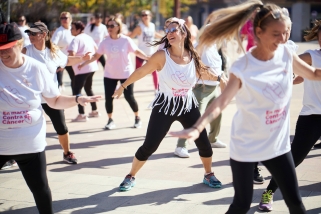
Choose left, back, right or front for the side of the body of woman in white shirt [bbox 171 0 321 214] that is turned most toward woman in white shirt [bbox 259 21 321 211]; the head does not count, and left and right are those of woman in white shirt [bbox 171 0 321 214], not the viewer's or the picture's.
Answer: left

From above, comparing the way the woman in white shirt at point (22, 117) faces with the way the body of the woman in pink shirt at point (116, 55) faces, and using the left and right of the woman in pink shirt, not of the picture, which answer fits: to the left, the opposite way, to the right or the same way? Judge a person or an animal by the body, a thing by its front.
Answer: the same way

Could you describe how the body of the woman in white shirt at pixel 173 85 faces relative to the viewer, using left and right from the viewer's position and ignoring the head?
facing the viewer

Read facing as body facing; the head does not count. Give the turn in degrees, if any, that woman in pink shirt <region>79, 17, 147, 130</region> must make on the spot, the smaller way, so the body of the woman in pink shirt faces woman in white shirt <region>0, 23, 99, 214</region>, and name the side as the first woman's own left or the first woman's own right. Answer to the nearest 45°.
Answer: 0° — they already face them

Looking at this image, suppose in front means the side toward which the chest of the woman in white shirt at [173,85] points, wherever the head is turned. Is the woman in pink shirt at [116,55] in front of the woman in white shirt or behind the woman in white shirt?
behind

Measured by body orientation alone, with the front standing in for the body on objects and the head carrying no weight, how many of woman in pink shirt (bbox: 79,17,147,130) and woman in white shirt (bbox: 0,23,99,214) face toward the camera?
2

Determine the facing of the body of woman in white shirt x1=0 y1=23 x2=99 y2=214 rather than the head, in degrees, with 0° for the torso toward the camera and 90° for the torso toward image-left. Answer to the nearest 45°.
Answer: approximately 0°

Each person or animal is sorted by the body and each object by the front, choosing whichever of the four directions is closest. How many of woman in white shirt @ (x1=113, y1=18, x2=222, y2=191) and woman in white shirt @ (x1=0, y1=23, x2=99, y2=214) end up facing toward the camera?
2

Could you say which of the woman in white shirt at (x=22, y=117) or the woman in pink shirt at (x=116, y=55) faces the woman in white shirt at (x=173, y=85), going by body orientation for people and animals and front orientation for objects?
the woman in pink shirt

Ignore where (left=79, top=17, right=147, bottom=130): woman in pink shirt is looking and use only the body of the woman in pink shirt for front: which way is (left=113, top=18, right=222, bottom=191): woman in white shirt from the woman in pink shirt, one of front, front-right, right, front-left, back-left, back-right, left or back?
front

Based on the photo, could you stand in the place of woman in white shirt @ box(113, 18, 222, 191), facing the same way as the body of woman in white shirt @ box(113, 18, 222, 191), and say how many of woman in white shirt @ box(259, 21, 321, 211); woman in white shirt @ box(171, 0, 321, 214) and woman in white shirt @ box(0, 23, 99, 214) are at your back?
0

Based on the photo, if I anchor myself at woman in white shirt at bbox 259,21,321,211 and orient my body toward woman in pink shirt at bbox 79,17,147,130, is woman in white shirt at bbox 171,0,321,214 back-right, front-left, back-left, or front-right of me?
back-left

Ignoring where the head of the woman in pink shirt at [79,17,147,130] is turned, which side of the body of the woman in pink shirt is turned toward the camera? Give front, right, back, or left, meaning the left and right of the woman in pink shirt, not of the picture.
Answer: front

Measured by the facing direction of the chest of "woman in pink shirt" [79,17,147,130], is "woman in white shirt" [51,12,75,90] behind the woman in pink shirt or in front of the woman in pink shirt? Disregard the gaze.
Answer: behind

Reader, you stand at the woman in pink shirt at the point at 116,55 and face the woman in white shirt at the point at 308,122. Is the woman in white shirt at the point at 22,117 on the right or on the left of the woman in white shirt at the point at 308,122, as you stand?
right
